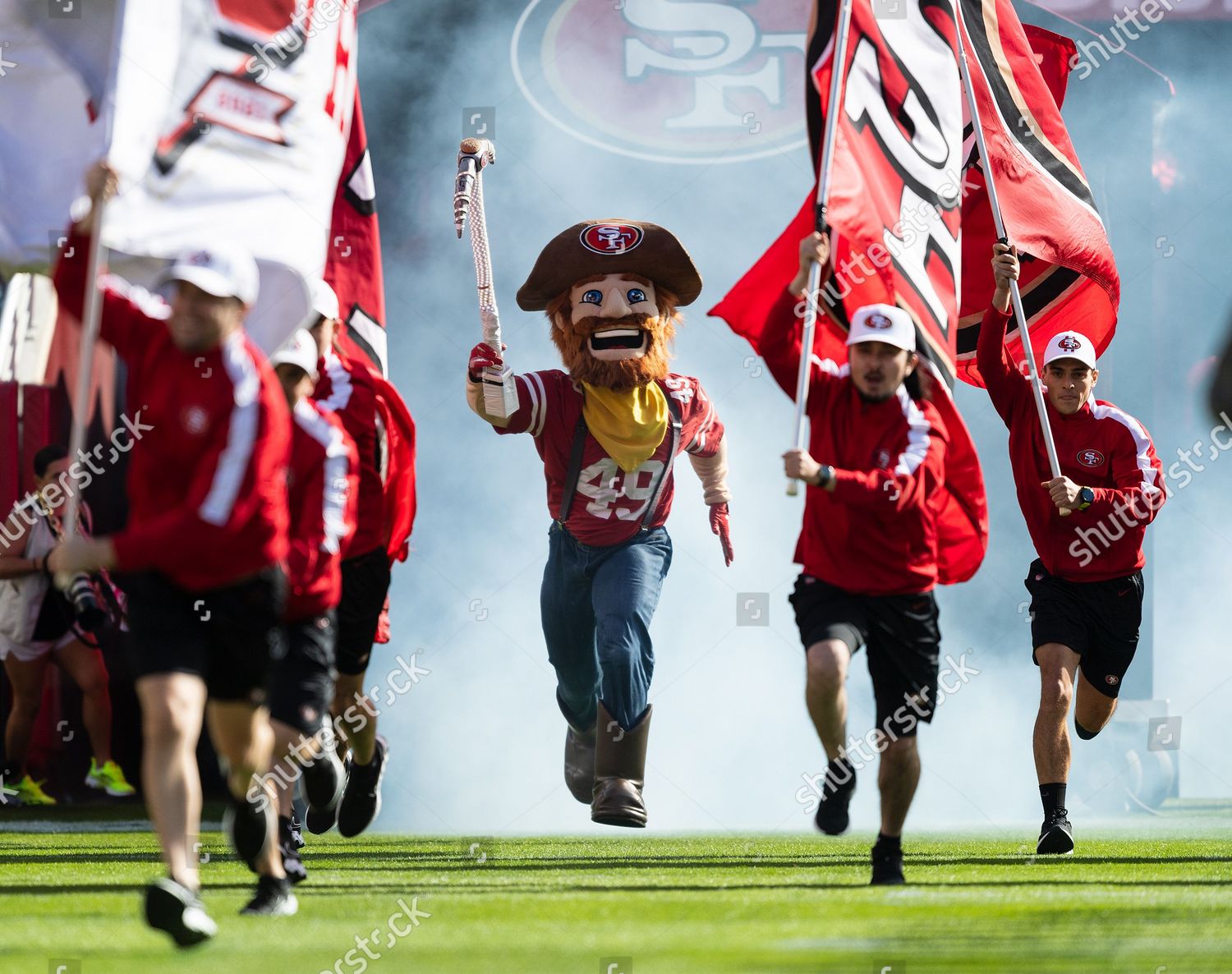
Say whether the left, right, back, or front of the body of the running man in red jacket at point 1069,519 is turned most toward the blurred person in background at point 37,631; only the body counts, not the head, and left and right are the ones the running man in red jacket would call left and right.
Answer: right

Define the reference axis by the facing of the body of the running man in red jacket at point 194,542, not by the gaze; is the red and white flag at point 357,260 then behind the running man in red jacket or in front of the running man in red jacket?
behind

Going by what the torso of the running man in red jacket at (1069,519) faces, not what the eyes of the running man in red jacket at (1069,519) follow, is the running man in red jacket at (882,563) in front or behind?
in front

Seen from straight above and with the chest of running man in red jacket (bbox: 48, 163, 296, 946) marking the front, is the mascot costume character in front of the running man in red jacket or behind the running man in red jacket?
behind

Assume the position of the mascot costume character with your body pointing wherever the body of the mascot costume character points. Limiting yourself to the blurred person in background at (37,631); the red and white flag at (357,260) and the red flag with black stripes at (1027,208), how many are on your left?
1
